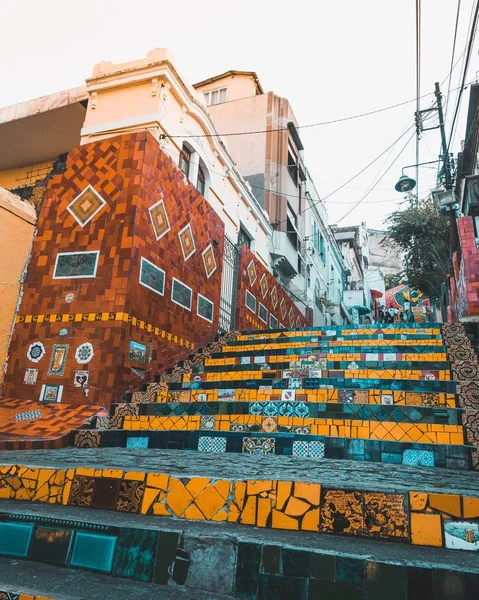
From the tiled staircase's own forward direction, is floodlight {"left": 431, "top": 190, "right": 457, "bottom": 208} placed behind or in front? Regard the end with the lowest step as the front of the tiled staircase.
behind

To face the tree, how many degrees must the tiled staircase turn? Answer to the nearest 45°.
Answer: approximately 135° to its left

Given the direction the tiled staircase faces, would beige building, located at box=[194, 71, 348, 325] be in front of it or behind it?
behind

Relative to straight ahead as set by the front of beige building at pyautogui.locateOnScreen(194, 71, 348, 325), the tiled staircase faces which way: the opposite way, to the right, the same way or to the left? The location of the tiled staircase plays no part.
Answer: to the right

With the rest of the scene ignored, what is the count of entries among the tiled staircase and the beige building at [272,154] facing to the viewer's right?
1

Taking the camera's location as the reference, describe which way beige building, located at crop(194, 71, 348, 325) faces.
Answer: facing to the right of the viewer

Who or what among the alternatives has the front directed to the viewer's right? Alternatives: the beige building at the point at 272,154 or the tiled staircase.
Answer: the beige building

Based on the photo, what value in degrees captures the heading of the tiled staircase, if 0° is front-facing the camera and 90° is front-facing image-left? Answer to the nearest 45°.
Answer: approximately 0°

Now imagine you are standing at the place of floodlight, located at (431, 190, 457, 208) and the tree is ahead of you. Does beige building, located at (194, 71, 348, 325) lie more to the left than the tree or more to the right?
left

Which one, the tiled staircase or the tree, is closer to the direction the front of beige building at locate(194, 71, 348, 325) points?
the tree

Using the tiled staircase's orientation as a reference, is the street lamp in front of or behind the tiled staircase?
behind

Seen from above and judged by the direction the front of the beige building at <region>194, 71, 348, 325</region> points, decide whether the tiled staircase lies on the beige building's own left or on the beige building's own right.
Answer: on the beige building's own right
